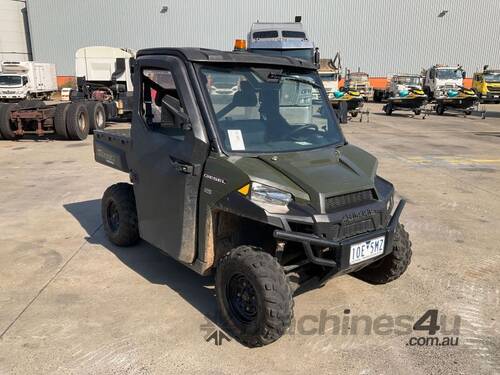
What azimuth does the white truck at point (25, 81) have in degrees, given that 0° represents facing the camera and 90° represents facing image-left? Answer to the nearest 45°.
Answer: approximately 45°

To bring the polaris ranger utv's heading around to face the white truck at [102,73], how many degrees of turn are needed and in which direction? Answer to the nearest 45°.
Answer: approximately 135° to its left

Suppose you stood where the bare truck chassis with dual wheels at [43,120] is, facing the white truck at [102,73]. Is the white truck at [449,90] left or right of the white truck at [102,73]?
right

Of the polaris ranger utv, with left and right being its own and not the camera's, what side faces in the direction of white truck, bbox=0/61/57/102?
back

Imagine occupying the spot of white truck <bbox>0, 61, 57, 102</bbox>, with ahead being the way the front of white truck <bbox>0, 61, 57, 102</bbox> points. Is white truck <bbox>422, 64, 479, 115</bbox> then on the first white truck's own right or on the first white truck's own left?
on the first white truck's own left

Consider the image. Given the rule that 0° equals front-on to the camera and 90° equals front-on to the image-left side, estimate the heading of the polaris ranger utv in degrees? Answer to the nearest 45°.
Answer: approximately 315°

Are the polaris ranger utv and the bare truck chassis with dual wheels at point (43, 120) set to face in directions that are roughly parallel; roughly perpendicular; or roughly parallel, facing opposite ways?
roughly perpendicular

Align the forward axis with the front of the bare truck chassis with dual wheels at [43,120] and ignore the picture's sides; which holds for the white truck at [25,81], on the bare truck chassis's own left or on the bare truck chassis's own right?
on the bare truck chassis's own left
